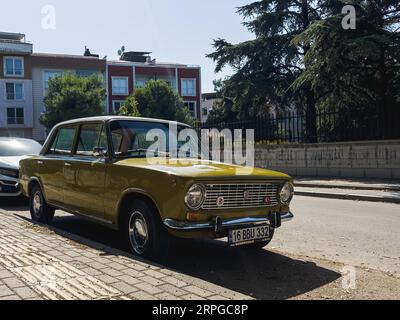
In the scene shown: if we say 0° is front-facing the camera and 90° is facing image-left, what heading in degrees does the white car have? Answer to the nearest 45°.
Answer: approximately 315°

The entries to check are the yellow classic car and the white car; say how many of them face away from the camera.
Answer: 0

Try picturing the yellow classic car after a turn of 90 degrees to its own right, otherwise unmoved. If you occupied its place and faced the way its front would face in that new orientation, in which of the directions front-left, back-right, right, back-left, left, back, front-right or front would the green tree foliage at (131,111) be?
back-right

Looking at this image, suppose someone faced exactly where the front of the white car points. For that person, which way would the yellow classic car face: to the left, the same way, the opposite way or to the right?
the same way

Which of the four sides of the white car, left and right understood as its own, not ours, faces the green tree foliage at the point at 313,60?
left

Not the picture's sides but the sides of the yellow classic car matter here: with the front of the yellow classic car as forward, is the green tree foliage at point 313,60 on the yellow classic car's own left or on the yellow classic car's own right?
on the yellow classic car's own left

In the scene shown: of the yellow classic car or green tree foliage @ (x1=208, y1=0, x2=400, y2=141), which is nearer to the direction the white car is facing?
the yellow classic car

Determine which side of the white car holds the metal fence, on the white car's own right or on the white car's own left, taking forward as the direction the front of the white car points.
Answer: on the white car's own left

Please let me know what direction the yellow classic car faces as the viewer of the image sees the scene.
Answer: facing the viewer and to the right of the viewer

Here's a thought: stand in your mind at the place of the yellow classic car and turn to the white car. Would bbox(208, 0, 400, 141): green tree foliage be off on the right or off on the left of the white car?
right

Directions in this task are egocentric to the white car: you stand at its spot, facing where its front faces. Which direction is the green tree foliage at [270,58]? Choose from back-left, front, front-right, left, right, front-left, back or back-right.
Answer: left

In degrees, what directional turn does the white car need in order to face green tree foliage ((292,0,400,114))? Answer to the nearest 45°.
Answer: approximately 45° to its left
